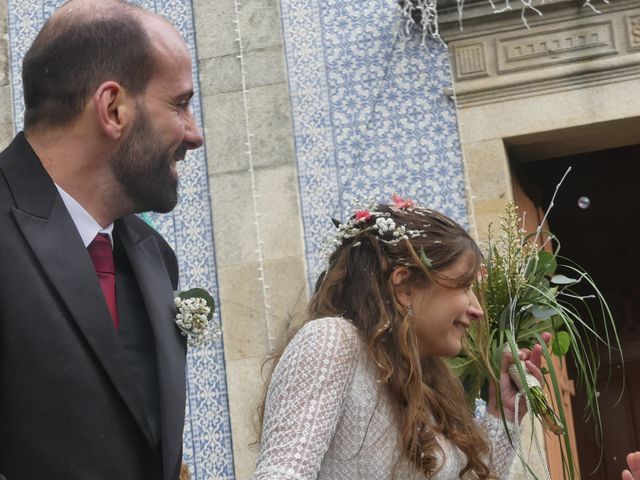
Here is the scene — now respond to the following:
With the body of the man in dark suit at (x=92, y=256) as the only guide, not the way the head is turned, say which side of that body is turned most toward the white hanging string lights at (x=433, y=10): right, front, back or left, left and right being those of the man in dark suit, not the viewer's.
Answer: left

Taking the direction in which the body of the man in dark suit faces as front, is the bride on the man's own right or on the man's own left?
on the man's own left

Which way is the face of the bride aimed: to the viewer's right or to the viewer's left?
to the viewer's right

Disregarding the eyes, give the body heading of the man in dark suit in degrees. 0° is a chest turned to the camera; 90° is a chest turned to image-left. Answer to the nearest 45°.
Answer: approximately 315°

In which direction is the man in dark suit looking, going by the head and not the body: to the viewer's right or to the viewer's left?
to the viewer's right
